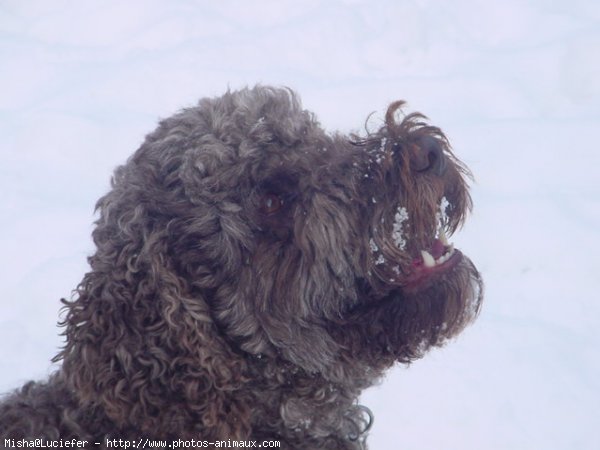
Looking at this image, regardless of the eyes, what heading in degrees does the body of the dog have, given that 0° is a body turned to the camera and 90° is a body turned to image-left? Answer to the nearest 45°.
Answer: approximately 270°
